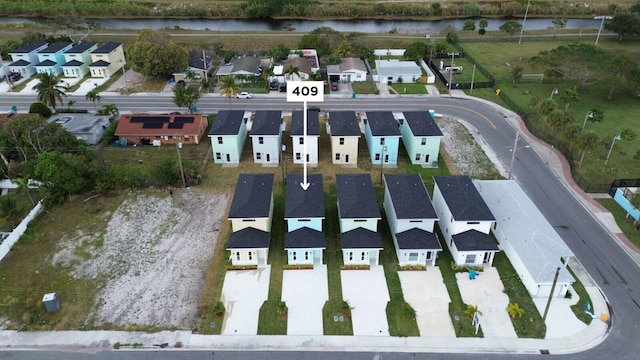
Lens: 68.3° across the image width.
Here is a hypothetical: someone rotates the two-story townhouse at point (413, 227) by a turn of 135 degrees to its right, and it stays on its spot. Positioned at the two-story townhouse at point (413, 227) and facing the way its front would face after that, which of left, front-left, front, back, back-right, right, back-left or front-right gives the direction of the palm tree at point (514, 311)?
back

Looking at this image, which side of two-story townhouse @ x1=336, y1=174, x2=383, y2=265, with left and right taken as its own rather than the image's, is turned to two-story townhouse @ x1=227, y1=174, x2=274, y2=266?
right

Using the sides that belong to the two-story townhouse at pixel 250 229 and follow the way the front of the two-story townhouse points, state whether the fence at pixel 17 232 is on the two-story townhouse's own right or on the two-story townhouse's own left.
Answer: on the two-story townhouse's own right

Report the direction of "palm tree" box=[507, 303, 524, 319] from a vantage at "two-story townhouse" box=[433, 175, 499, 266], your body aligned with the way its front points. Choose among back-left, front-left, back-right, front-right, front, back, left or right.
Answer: front-left

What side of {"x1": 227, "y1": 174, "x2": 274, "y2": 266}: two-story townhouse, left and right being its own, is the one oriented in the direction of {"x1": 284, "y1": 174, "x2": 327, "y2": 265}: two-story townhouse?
left

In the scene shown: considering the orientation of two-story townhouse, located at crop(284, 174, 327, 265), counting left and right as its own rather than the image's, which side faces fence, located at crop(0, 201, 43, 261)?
right

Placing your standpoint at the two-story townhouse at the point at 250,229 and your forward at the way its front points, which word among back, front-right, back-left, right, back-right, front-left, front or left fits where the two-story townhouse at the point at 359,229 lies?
left

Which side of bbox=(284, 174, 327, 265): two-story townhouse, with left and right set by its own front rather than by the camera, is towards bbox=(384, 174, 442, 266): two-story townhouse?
left

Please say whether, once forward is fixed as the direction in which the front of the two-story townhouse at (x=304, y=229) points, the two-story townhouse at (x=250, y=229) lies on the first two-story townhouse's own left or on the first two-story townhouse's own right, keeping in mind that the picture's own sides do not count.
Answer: on the first two-story townhouse's own right

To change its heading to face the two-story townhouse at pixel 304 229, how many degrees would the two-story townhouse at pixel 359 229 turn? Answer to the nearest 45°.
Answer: approximately 90° to its right

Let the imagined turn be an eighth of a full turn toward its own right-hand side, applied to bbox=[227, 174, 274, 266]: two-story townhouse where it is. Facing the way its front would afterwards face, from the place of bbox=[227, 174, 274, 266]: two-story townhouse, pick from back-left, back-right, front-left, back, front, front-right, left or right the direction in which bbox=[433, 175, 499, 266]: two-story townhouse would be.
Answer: back-left

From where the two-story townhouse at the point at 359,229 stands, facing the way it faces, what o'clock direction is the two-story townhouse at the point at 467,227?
the two-story townhouse at the point at 467,227 is roughly at 9 o'clock from the two-story townhouse at the point at 359,229.

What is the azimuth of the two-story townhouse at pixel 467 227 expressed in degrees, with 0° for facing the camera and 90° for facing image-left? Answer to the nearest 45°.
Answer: approximately 0°
